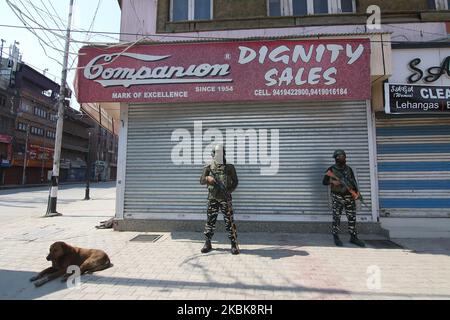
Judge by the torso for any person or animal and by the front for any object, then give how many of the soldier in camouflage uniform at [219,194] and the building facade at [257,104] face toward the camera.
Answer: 2

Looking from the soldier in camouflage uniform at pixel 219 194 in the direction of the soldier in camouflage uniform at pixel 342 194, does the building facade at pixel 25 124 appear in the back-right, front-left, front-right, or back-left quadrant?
back-left

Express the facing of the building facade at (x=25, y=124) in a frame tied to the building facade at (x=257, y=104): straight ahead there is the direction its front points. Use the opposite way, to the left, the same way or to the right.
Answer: to the left

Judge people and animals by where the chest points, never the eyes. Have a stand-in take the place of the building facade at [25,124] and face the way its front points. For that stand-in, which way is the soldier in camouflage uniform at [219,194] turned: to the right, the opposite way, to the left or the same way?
to the right

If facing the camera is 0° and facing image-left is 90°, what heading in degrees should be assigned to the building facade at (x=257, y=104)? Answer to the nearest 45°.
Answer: approximately 0°

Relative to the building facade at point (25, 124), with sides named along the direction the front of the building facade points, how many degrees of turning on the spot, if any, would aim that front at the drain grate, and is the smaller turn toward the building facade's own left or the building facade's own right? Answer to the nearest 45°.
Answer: approximately 45° to the building facade's own right

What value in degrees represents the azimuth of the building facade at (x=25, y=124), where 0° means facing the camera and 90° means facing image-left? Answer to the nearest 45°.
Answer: approximately 315°

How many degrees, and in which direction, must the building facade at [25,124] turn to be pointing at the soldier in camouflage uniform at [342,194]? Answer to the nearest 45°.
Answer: approximately 45° to its right

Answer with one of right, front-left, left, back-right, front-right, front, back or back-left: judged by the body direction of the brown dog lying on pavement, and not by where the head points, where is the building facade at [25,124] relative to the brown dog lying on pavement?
back-right
